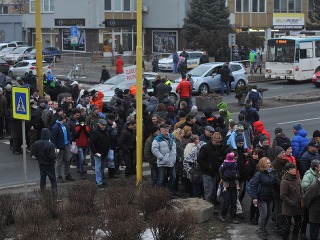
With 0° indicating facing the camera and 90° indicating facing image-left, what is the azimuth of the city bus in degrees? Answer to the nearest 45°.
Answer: approximately 45°

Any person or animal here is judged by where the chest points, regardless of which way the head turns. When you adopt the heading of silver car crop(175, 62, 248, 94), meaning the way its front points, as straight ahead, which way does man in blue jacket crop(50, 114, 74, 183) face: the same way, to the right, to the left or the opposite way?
to the left

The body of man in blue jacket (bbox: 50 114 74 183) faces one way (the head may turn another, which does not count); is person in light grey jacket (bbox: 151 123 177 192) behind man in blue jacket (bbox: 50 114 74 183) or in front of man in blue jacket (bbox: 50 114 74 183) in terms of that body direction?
in front

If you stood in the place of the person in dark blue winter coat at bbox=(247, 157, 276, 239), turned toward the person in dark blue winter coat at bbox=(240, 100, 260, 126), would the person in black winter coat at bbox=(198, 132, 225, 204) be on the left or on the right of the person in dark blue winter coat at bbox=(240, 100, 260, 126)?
left

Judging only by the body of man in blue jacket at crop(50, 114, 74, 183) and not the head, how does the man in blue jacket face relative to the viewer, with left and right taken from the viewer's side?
facing the viewer and to the right of the viewer

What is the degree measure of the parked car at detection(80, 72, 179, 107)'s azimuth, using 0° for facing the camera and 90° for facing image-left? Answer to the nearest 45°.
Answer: approximately 45°
